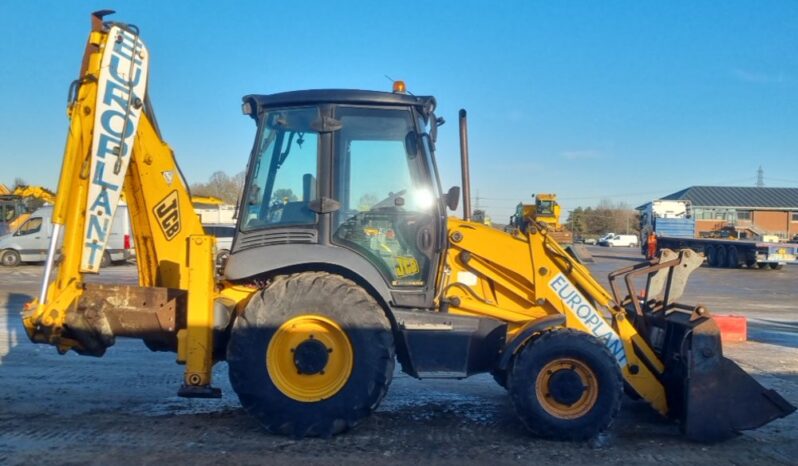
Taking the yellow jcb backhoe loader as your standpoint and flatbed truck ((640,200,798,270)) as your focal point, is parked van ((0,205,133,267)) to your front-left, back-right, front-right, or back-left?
front-left

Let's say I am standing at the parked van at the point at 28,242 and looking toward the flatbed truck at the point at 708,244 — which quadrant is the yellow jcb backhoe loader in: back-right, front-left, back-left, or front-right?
front-right

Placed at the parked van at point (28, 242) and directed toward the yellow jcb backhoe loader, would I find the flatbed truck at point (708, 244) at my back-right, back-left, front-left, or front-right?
front-left

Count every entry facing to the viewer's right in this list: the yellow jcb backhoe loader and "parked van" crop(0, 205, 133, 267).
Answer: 1

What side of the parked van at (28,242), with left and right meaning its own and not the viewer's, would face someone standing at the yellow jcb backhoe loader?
left

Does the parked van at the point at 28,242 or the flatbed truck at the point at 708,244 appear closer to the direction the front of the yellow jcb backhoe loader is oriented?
the flatbed truck

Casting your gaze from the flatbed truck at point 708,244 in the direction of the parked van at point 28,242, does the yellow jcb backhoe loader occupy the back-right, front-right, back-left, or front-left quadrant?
front-left

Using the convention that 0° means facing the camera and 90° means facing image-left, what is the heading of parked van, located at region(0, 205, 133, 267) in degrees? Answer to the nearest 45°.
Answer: approximately 90°

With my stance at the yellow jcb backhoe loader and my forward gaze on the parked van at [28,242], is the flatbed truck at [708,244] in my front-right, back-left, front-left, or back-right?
front-right

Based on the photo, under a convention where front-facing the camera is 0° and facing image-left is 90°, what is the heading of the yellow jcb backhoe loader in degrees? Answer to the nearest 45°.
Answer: approximately 270°

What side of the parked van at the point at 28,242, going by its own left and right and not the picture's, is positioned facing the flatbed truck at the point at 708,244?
back

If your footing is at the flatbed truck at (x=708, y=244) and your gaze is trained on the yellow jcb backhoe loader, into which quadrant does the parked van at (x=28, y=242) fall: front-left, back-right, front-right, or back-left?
front-right

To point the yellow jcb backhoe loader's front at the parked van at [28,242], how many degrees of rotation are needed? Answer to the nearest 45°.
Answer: approximately 135° to its left
